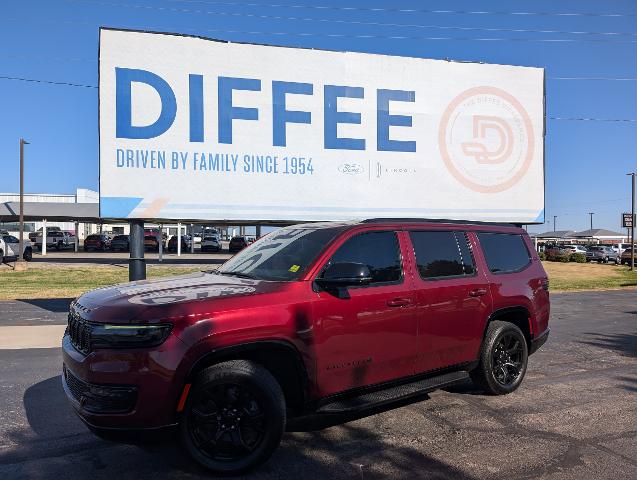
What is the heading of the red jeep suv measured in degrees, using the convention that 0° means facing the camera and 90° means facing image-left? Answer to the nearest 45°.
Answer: approximately 45°

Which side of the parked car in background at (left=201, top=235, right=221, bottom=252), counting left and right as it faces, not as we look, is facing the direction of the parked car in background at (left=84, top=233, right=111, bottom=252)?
right

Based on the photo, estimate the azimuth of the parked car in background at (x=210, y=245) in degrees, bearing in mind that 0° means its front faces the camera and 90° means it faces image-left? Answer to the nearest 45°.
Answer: approximately 0°

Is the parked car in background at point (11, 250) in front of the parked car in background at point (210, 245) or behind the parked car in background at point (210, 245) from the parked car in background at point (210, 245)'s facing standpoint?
in front

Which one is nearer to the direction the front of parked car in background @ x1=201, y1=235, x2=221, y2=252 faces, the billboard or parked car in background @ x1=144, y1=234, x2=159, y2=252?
the billboard

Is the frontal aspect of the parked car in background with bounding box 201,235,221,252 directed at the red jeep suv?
yes

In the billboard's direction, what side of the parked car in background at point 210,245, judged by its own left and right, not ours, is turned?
front

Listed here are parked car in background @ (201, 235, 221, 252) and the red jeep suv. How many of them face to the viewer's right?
0

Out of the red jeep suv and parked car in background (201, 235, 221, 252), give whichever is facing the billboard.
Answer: the parked car in background

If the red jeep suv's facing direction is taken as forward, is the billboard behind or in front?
behind

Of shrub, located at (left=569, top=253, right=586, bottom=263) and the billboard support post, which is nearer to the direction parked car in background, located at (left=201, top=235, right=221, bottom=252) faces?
the billboard support post

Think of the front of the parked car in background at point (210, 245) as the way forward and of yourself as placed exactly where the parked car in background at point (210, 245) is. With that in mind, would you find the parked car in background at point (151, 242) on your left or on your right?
on your right

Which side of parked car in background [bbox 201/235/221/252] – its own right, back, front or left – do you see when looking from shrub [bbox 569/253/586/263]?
left

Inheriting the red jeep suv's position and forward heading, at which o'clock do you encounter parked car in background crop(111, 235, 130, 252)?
The parked car in background is roughly at 4 o'clock from the red jeep suv.
